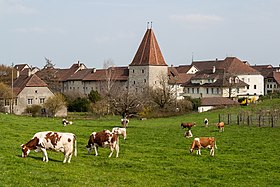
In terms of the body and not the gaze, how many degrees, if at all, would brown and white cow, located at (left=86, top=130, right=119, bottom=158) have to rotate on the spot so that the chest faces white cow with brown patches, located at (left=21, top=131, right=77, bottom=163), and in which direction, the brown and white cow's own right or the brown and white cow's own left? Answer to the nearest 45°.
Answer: approximately 45° to the brown and white cow's own left

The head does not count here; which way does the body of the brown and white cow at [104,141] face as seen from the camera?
to the viewer's left
